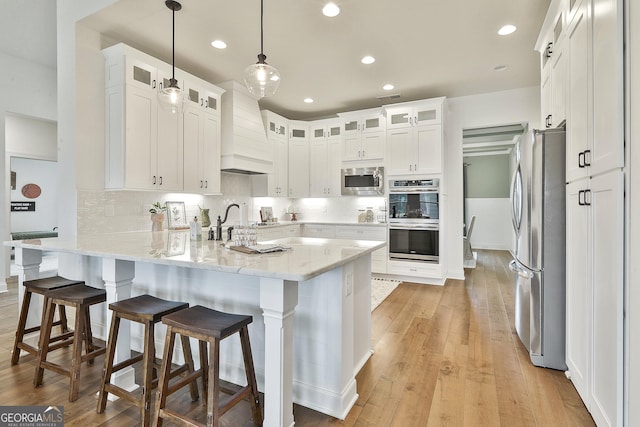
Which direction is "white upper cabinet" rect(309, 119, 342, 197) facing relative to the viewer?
toward the camera

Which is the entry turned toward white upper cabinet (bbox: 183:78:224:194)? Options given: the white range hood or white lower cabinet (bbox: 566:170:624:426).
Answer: the white lower cabinet

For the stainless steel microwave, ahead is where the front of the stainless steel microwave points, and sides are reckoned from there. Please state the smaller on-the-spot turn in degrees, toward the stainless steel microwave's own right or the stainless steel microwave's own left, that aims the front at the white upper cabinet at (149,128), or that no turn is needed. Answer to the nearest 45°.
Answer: approximately 45° to the stainless steel microwave's own right

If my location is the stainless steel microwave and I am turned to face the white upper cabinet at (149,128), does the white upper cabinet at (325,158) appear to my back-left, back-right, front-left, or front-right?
front-right

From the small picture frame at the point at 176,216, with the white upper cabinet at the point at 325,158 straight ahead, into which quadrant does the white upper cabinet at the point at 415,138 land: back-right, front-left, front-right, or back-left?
front-right

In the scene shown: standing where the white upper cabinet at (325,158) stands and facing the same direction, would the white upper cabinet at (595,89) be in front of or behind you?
in front

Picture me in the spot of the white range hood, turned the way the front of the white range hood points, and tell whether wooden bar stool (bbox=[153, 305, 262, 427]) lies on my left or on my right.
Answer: on my right

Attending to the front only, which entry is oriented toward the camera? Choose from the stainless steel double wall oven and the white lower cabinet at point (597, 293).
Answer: the stainless steel double wall oven

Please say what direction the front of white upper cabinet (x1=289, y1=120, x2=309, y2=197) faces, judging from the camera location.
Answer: facing the viewer

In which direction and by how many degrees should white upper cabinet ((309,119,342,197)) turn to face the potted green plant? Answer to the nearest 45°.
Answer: approximately 45° to its right

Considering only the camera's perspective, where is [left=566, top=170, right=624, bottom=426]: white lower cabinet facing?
facing to the left of the viewer

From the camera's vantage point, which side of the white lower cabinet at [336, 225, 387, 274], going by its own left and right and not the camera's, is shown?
front

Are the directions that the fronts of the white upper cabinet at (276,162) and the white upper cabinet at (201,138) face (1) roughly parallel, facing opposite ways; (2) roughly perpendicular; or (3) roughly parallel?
roughly parallel

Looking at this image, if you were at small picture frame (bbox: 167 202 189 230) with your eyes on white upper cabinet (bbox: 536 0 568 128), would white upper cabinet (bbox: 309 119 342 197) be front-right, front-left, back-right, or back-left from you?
front-left

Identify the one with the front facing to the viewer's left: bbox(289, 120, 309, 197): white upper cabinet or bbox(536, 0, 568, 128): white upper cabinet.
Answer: bbox(536, 0, 568, 128): white upper cabinet

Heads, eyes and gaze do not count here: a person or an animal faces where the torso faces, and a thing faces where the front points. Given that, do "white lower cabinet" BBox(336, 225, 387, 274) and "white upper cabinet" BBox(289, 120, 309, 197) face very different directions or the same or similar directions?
same or similar directions

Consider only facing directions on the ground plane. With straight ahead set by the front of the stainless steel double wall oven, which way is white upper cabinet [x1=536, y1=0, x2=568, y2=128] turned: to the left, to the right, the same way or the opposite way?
to the right
